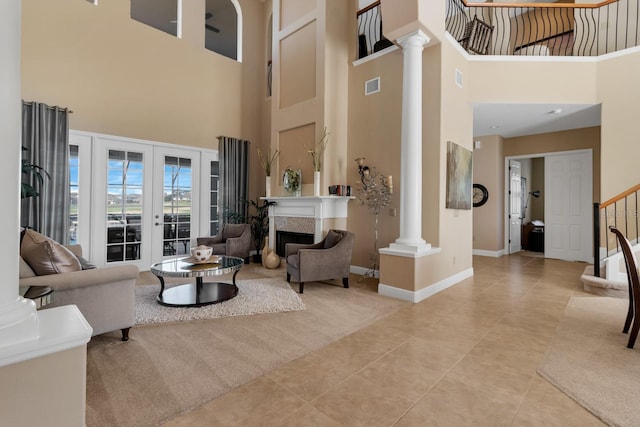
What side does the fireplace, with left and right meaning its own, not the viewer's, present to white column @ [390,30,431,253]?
left

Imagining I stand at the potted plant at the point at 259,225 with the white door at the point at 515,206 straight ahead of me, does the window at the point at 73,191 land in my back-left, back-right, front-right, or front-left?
back-right

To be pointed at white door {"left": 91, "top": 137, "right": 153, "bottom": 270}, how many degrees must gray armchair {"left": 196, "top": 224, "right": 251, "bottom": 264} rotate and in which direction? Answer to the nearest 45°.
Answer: approximately 45° to its right

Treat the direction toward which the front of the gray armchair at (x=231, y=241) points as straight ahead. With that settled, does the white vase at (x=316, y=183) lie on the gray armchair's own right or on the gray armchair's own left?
on the gray armchair's own left

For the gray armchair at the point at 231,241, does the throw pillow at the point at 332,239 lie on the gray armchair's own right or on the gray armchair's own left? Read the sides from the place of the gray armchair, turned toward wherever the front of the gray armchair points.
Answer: on the gray armchair's own left

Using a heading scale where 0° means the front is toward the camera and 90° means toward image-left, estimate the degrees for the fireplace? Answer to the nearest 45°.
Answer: approximately 45°

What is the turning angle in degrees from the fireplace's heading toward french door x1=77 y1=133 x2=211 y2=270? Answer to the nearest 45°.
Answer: approximately 45° to its right

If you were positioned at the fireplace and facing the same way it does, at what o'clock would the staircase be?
The staircase is roughly at 8 o'clock from the fireplace.
